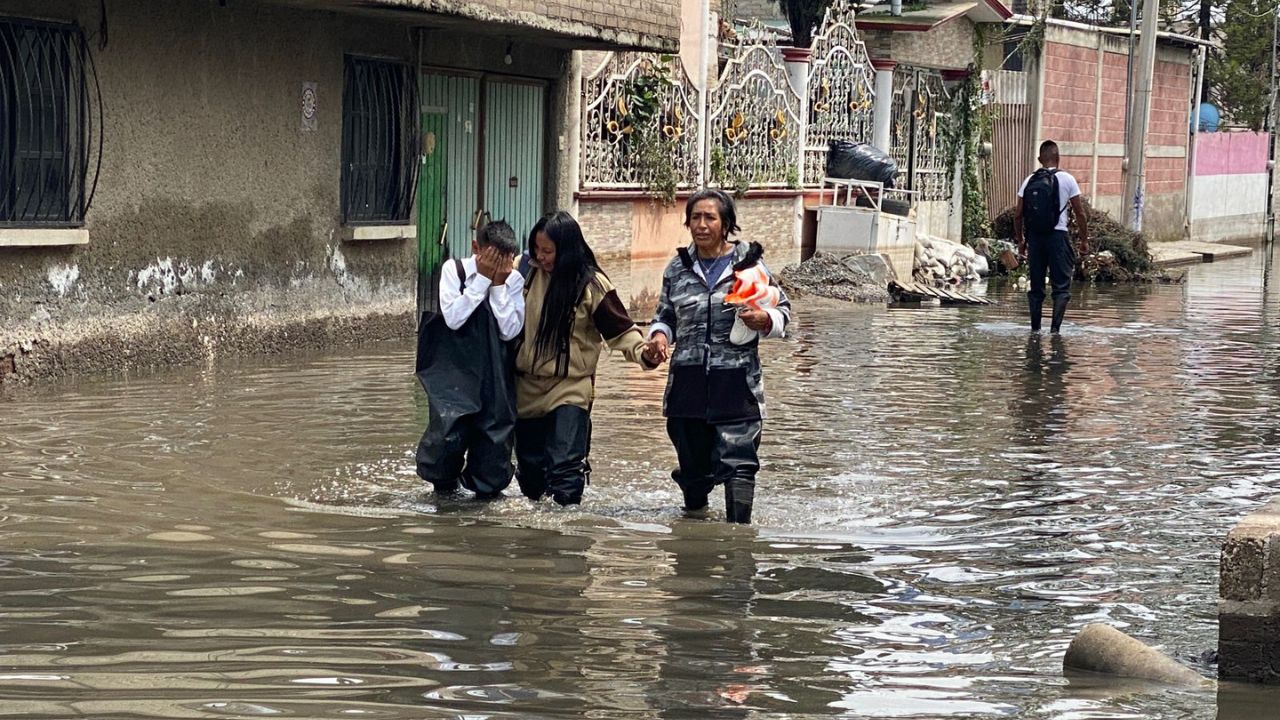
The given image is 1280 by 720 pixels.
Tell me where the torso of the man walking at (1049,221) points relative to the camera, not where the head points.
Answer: away from the camera

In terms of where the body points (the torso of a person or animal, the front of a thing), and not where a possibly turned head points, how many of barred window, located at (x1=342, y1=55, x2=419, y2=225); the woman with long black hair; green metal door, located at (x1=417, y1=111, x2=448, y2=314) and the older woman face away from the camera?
0

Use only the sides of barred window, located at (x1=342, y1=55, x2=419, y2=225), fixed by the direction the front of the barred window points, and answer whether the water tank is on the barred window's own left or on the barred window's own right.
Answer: on the barred window's own left

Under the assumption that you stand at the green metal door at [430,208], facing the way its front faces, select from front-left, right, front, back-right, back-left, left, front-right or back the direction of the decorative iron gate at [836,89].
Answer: left

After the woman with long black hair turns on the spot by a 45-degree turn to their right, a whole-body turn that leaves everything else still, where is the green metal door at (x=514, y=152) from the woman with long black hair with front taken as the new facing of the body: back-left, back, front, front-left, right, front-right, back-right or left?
right

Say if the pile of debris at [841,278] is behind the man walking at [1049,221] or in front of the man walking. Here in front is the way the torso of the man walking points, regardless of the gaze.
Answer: in front

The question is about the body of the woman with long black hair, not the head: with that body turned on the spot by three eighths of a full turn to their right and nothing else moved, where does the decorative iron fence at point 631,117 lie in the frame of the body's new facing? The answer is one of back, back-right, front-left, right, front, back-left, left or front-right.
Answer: front

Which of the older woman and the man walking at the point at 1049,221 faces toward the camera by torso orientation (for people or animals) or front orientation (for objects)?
the older woman

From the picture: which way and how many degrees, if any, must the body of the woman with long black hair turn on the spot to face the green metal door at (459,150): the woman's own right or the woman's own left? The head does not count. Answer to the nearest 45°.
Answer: approximately 135° to the woman's own right

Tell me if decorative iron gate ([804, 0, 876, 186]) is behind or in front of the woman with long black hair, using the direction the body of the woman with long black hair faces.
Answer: behind

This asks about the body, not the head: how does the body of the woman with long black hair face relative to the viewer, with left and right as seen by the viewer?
facing the viewer and to the left of the viewer

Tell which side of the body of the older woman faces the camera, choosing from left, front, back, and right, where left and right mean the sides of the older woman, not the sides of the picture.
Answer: front

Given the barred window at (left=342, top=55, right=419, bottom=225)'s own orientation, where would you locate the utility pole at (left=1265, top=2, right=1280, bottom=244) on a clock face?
The utility pole is roughly at 9 o'clock from the barred window.

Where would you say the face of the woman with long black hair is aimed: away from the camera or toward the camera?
toward the camera

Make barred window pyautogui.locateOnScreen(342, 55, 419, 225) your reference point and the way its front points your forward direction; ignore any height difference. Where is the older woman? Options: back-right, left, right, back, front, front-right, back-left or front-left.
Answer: front-right

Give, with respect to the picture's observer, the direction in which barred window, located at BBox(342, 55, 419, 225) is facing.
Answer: facing the viewer and to the right of the viewer

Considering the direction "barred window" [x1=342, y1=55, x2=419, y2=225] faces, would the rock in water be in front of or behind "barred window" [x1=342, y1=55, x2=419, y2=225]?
in front
